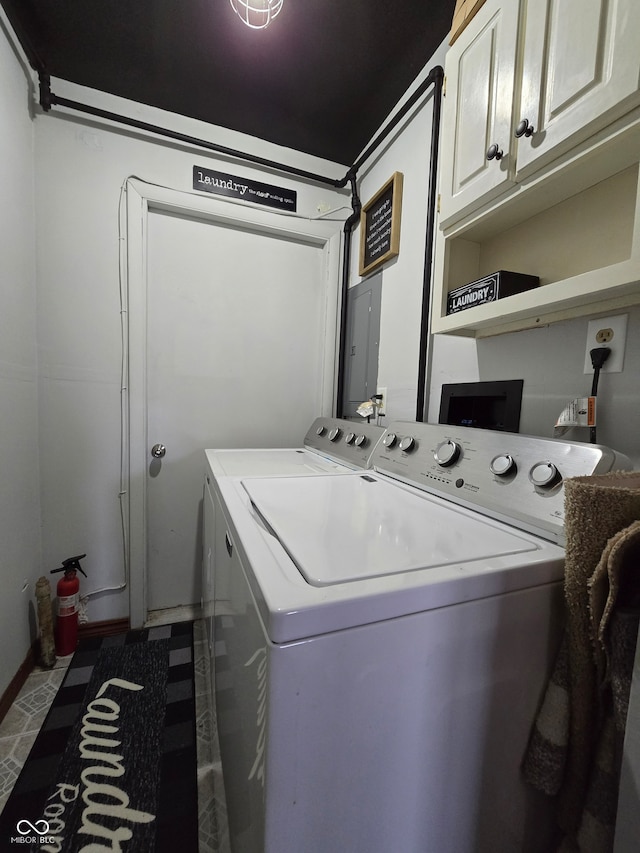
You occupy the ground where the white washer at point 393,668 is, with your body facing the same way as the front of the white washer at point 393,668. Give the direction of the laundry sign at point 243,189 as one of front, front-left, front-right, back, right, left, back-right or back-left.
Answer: right

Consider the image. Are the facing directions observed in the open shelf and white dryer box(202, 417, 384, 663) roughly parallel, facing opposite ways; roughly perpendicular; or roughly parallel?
roughly parallel

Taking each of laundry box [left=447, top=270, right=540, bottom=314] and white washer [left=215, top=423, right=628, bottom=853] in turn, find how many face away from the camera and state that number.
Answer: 0

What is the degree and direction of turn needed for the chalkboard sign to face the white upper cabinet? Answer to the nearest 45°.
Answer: approximately 45° to its left

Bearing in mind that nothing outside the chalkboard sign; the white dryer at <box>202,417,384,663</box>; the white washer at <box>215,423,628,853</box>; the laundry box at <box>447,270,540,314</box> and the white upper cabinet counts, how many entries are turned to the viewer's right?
0

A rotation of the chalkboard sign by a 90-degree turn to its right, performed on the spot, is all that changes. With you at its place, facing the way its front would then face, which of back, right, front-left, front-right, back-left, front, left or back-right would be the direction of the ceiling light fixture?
left

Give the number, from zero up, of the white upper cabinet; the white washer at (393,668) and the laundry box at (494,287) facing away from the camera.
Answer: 0

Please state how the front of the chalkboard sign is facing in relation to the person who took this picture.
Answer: facing the viewer and to the left of the viewer

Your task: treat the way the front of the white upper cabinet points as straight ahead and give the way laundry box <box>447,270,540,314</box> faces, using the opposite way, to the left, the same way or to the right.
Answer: the same way

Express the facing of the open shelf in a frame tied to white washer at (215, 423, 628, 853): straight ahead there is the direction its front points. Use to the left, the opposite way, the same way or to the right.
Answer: the same way

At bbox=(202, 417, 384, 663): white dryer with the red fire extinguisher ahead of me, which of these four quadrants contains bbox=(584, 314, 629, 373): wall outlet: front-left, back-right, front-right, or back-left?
back-left

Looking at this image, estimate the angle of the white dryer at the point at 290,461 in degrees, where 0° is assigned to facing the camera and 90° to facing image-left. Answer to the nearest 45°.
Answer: approximately 90°

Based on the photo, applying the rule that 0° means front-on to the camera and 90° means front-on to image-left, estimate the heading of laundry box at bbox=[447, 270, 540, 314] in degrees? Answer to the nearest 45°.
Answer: approximately 45°

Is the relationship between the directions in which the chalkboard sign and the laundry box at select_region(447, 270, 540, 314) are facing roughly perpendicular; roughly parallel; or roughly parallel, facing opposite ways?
roughly parallel
